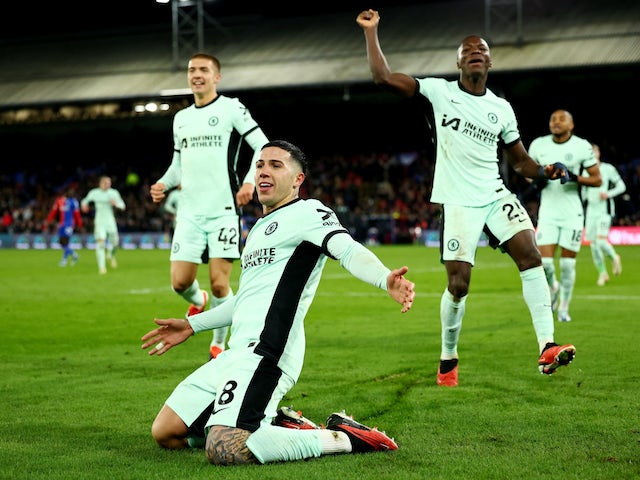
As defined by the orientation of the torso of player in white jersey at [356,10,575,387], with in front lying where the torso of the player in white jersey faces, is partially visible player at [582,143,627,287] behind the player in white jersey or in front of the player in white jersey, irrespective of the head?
behind

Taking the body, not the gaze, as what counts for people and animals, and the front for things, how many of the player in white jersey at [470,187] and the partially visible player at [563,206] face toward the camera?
2

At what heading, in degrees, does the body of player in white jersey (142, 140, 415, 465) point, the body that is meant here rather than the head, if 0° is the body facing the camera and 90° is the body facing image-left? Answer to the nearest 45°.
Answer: approximately 45°

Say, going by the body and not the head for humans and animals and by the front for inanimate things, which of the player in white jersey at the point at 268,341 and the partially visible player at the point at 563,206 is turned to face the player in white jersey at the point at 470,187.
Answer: the partially visible player

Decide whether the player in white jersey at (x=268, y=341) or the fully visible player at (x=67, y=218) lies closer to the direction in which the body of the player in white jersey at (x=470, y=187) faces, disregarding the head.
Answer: the player in white jersey

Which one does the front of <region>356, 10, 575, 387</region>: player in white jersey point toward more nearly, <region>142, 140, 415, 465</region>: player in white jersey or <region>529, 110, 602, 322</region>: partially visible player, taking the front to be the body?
the player in white jersey

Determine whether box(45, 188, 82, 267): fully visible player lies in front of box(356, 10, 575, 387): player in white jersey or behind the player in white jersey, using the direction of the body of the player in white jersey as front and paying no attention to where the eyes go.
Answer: behind

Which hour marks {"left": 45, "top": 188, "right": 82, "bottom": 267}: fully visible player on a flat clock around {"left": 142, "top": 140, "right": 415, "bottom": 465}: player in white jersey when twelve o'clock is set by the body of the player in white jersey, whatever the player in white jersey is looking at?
The fully visible player is roughly at 4 o'clock from the player in white jersey.

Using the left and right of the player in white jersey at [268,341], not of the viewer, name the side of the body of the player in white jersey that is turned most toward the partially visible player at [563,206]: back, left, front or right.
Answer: back

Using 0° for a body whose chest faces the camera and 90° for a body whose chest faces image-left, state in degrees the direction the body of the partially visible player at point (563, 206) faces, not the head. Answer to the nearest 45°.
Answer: approximately 0°
